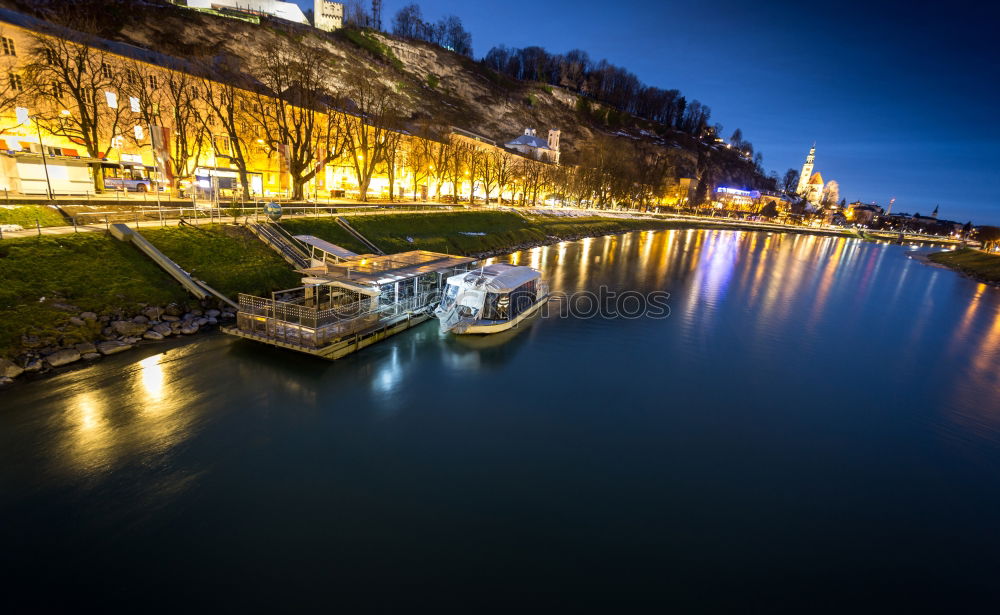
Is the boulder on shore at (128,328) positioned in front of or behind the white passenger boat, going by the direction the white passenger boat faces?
in front

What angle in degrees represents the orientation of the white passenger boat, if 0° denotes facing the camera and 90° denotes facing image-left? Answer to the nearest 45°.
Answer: approximately 45°

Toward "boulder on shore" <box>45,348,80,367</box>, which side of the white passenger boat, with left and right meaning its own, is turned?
front

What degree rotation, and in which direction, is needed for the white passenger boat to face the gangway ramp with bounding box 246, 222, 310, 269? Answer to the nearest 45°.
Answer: approximately 90° to its right

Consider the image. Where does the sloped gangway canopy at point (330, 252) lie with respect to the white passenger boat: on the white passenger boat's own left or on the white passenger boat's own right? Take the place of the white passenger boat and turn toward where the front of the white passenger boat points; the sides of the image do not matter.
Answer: on the white passenger boat's own right

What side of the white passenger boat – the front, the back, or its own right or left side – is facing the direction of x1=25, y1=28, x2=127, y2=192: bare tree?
right

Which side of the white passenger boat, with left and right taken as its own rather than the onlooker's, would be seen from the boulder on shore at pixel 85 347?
front

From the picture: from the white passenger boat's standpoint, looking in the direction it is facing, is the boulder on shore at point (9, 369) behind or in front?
in front

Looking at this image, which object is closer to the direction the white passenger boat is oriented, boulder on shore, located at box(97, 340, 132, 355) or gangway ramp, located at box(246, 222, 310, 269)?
the boulder on shore

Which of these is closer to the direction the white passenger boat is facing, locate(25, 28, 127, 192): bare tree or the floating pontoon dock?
the floating pontoon dock
